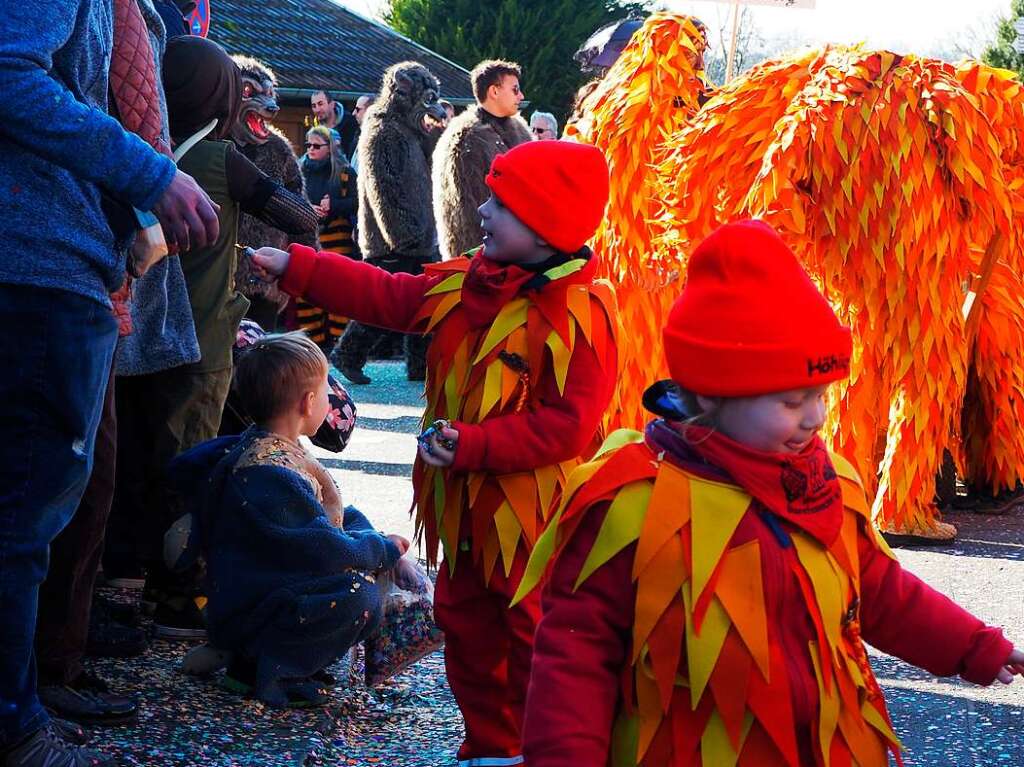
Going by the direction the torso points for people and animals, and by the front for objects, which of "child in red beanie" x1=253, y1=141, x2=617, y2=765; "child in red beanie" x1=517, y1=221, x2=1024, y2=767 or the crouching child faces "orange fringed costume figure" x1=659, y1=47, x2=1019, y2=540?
the crouching child

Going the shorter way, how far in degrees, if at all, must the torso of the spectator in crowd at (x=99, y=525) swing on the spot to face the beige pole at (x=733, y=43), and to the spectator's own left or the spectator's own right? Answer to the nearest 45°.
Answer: approximately 45° to the spectator's own left

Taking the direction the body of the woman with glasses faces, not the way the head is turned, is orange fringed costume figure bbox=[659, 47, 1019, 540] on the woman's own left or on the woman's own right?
on the woman's own left

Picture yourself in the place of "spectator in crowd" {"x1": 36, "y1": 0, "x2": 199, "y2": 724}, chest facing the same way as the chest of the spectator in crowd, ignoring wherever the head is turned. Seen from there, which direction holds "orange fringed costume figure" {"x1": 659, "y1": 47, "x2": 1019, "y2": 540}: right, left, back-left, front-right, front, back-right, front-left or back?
front-left

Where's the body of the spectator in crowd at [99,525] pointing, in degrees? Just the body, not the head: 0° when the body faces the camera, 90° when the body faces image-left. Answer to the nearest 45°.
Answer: approximately 270°

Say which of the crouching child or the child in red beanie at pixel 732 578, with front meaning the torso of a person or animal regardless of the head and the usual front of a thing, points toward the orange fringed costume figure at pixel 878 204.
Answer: the crouching child

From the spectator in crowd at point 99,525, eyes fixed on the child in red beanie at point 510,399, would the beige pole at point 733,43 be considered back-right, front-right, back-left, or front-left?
front-left

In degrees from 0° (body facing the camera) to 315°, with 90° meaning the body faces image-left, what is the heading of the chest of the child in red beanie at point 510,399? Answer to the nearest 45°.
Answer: approximately 45°

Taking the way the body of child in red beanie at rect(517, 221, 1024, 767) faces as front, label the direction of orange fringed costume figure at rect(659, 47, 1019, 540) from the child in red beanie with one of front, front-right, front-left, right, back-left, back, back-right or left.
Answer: back-left

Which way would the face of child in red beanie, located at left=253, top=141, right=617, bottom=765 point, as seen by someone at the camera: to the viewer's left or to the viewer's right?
to the viewer's left

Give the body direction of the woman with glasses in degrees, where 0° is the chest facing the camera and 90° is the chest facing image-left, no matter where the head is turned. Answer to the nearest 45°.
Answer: approximately 45°

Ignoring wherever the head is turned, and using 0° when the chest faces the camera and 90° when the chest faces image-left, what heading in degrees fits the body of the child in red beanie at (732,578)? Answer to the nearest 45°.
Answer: approximately 315°

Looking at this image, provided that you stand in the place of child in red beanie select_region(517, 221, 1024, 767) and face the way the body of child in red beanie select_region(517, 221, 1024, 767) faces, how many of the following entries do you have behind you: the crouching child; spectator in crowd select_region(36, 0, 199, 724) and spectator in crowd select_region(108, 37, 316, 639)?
3
